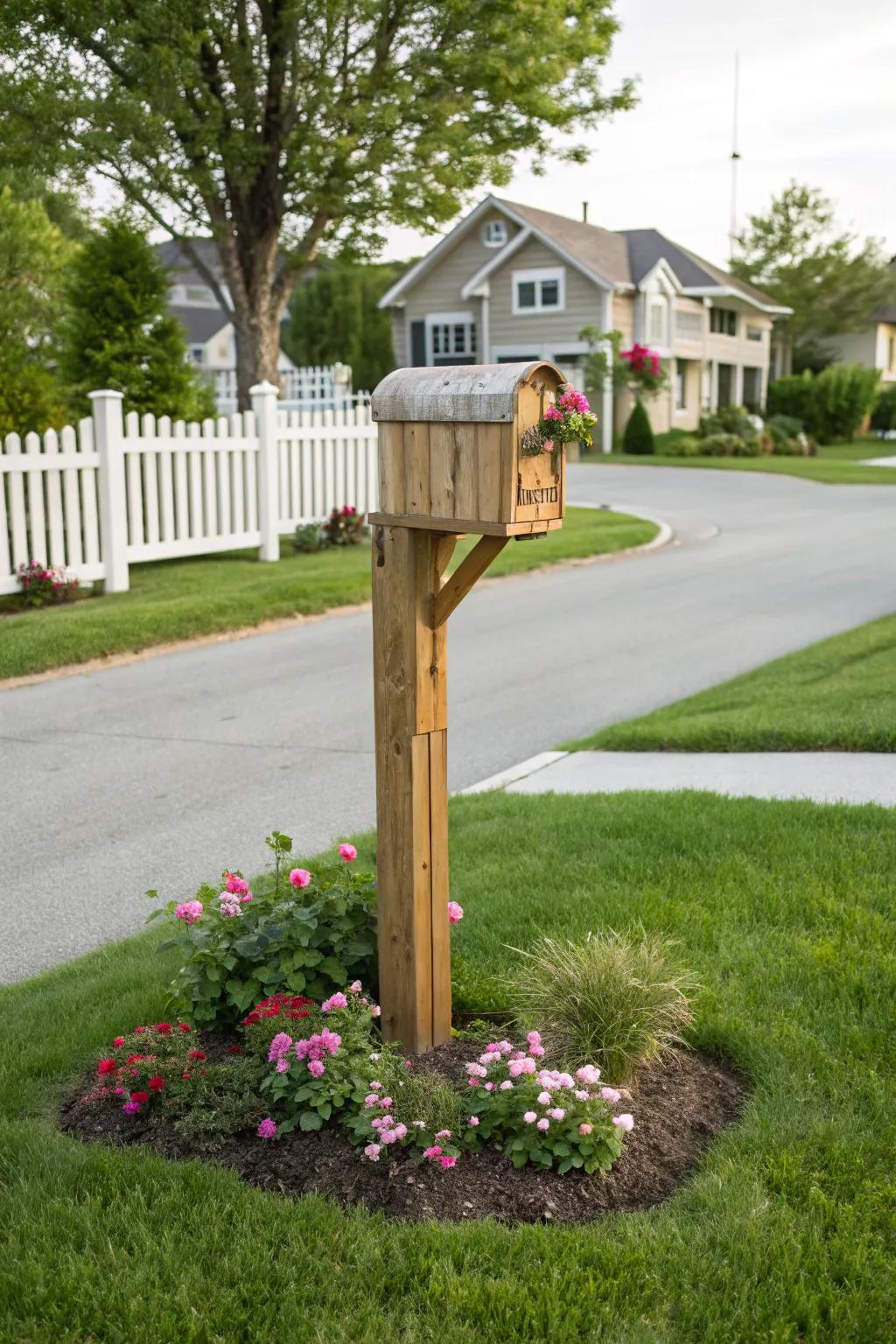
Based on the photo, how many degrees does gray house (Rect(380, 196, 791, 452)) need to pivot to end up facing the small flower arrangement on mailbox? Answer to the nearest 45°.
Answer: approximately 45° to its right

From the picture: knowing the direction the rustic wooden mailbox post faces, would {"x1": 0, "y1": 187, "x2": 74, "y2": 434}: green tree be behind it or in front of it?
behind

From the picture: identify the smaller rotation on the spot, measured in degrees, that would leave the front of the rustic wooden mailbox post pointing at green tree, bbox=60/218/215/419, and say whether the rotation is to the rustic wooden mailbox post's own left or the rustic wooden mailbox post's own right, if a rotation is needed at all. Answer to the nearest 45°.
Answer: approximately 135° to the rustic wooden mailbox post's own left

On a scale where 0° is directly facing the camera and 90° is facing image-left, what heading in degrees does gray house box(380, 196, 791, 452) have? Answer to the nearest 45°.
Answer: approximately 315°

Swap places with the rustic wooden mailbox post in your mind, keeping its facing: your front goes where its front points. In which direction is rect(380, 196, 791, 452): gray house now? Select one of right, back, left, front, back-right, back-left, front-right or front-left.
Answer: back-left

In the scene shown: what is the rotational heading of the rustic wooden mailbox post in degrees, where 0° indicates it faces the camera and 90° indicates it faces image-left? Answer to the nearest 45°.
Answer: approximately 315°

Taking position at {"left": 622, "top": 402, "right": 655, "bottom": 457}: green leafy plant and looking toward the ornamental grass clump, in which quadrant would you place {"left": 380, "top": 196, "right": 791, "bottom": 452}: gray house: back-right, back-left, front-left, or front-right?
back-right

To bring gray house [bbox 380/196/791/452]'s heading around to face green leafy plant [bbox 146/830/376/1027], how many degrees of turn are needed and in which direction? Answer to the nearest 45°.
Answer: approximately 45° to its right

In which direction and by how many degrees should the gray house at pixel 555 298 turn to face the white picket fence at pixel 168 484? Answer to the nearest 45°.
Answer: approximately 45° to its right
